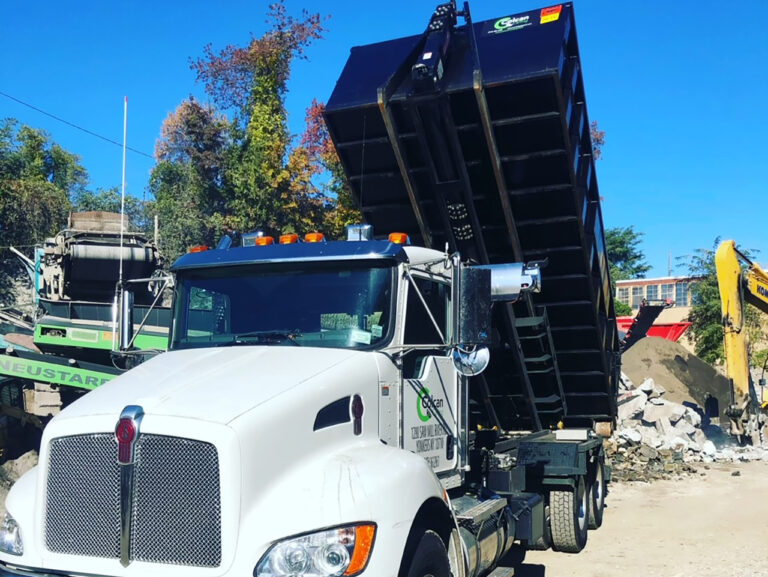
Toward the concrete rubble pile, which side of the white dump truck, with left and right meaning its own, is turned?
back

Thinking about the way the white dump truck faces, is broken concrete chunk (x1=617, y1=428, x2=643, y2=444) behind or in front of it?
behind

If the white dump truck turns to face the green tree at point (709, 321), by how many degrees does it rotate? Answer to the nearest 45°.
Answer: approximately 180°

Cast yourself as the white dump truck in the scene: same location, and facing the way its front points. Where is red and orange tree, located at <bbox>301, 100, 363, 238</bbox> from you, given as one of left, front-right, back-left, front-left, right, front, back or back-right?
back-right

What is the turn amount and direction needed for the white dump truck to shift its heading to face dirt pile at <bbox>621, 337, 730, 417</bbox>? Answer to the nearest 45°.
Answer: approximately 180°

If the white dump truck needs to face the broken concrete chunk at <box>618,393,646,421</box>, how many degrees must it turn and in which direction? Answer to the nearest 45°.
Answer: approximately 180°

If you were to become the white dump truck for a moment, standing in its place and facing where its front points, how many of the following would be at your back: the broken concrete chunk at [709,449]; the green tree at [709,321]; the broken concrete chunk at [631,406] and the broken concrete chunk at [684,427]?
4

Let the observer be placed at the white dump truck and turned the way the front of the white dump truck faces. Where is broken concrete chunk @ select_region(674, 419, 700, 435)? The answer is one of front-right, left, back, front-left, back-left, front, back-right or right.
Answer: back

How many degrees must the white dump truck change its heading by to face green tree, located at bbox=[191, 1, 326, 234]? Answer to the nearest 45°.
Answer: approximately 135° to its right

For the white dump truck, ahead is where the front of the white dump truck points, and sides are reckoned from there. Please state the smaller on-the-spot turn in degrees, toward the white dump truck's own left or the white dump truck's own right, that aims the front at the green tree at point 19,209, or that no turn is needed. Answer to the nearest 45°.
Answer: approximately 90° to the white dump truck's own right

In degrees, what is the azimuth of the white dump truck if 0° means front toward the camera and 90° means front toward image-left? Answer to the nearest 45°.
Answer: approximately 45°

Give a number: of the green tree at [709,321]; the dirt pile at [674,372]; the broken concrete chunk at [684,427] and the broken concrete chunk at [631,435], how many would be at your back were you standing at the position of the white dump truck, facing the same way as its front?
4
